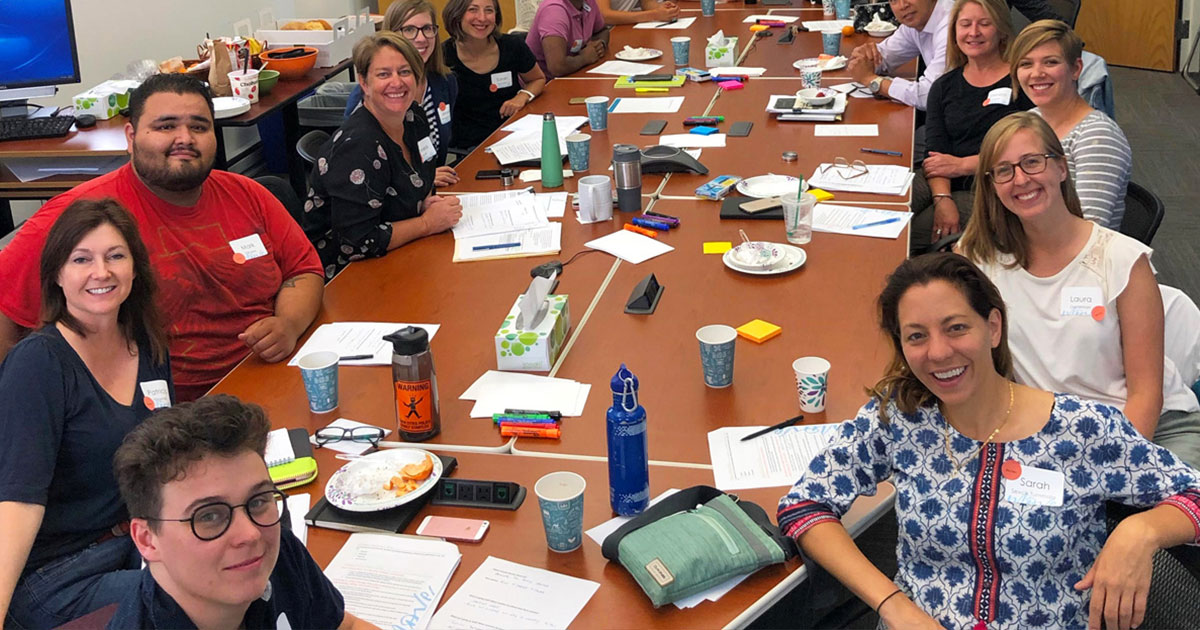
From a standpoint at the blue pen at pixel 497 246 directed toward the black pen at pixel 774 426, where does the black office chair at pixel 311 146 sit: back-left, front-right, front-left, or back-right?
back-right

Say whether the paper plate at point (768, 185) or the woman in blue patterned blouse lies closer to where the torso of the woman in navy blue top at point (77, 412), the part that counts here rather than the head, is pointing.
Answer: the woman in blue patterned blouse

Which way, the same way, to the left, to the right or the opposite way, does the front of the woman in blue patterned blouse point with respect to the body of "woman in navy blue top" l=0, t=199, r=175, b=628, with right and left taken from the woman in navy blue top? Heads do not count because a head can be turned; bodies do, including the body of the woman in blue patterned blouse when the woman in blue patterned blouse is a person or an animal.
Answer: to the right

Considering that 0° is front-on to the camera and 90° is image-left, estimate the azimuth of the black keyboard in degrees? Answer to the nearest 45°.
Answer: approximately 0°

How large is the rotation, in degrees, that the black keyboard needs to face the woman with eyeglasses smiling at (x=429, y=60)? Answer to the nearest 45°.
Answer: approximately 90° to its left

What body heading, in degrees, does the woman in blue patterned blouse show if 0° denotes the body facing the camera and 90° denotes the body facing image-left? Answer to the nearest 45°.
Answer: approximately 0°

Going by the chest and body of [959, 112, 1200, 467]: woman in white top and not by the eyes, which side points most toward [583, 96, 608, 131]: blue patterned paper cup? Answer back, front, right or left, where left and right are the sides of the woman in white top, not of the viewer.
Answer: right

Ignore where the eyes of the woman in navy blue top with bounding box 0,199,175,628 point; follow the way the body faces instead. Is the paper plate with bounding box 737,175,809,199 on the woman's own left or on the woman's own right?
on the woman's own left
